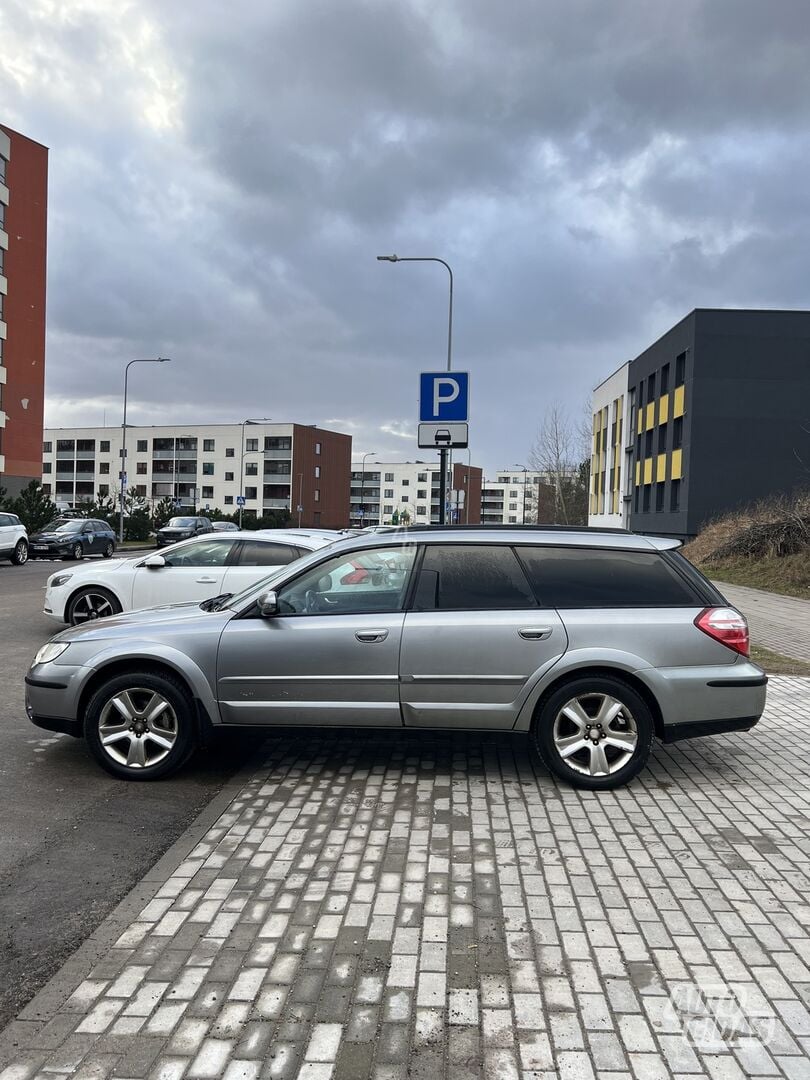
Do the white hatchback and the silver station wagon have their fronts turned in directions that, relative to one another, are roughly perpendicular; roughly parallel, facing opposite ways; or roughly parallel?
roughly parallel

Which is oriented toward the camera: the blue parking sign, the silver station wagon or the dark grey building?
the blue parking sign

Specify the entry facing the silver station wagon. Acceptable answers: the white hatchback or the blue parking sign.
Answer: the blue parking sign

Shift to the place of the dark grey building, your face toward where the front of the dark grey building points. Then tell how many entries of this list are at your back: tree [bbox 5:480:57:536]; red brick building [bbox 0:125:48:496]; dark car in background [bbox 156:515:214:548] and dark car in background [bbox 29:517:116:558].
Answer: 0

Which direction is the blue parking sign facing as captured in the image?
toward the camera

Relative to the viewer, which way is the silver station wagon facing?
to the viewer's left

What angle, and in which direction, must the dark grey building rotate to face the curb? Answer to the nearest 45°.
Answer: approximately 90° to its left

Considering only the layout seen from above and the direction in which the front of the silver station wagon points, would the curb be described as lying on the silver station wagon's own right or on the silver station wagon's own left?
on the silver station wagon's own left

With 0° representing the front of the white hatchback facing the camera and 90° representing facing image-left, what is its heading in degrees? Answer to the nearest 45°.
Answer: approximately 90°

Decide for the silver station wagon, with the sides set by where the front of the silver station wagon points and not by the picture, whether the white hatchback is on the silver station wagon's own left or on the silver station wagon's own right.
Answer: on the silver station wagon's own right

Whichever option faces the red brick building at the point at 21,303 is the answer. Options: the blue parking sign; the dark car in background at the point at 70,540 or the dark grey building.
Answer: the dark grey building

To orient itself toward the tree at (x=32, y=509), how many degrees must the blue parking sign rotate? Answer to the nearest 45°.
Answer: approximately 135° to its right

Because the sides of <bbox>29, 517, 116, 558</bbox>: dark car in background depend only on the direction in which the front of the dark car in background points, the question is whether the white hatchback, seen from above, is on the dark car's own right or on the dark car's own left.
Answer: on the dark car's own left

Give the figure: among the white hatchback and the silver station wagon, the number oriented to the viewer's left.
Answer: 2
